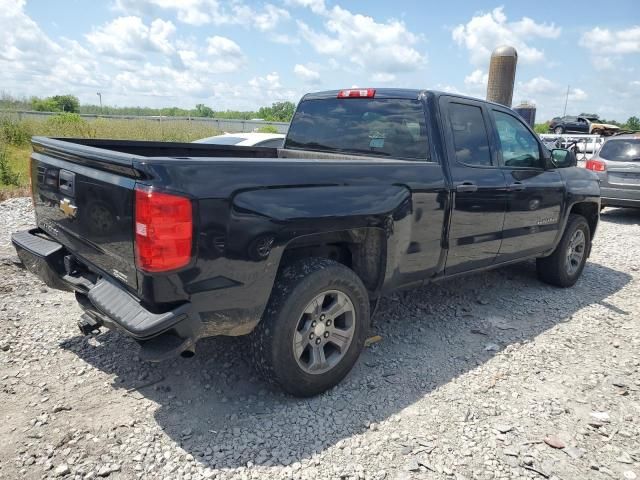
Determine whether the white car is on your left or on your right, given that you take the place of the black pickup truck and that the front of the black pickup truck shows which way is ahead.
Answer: on your left

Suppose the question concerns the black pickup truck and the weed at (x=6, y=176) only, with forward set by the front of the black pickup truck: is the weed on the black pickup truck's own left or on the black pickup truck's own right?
on the black pickup truck's own left

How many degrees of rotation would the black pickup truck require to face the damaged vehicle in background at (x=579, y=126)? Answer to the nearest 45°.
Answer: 0° — it already faces it

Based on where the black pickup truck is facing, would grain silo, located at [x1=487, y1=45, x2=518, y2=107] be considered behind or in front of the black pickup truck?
in front

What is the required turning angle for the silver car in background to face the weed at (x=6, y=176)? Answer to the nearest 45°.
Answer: approximately 135° to its left

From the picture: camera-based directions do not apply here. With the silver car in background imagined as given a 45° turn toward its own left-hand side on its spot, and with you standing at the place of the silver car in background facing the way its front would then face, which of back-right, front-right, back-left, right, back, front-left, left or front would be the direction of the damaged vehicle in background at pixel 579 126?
front-right

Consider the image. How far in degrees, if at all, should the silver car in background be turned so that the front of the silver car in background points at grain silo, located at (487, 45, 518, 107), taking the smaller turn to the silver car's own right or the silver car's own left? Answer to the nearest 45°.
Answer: approximately 45° to the silver car's own left

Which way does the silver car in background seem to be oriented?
away from the camera

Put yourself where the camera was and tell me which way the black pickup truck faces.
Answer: facing away from the viewer and to the right of the viewer

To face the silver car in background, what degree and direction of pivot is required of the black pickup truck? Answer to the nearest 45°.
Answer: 0° — it already faces it

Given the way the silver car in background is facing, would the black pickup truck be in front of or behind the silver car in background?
behind

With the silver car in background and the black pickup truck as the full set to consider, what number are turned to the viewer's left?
0
